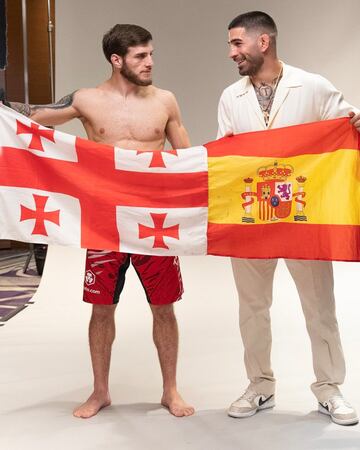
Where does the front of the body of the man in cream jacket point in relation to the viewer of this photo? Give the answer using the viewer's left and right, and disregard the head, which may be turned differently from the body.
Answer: facing the viewer

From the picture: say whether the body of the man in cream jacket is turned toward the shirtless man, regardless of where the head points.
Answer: no

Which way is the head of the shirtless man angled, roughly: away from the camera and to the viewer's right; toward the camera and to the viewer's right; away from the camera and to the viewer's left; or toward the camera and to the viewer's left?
toward the camera and to the viewer's right

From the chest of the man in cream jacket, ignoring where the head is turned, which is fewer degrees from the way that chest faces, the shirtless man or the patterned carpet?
the shirtless man

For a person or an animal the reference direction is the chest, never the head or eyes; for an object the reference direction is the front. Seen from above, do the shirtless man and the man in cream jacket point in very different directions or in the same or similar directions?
same or similar directions

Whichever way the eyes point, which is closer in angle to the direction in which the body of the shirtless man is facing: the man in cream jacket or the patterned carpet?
the man in cream jacket

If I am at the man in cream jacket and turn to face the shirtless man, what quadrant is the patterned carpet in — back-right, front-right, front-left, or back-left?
front-right

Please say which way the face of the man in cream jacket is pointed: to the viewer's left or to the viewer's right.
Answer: to the viewer's left

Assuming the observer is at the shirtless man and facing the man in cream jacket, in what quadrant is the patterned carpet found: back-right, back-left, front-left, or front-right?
back-left

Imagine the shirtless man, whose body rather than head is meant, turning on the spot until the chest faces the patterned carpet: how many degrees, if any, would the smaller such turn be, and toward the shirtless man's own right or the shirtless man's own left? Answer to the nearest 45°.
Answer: approximately 180°

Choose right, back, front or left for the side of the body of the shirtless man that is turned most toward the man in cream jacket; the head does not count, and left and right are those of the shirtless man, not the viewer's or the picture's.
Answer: left

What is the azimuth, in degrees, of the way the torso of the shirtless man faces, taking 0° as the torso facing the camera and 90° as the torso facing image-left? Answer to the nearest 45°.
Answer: approximately 0°

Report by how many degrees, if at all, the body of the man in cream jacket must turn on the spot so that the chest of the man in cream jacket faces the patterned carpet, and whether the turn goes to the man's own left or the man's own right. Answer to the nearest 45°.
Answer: approximately 135° to the man's own right

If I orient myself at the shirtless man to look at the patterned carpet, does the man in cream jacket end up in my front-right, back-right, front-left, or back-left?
back-right

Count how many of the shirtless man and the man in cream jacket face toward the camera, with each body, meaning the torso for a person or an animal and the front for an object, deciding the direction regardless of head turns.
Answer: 2
